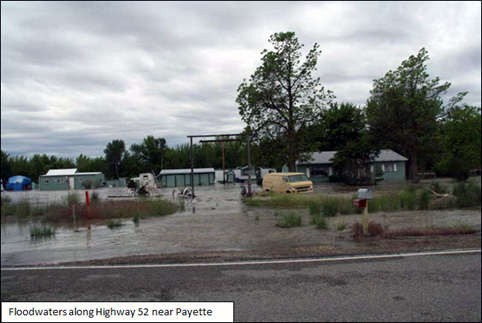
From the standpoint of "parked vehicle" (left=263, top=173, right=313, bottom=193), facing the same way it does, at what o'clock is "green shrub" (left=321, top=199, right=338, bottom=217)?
The green shrub is roughly at 1 o'clock from the parked vehicle.

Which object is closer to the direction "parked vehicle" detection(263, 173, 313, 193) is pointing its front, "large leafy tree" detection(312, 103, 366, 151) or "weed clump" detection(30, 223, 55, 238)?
the weed clump

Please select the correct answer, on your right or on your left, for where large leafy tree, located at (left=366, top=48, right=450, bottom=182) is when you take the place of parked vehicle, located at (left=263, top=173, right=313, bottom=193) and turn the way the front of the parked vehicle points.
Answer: on your left

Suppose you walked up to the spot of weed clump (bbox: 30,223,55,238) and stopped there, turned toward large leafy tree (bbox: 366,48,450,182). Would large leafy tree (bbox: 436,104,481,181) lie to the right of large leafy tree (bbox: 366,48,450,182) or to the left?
right

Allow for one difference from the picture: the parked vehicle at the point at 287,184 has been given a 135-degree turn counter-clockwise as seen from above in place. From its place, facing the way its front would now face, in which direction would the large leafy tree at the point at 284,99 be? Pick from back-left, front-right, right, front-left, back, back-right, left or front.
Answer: front

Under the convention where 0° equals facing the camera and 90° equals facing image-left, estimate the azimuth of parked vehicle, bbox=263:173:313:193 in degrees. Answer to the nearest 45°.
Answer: approximately 315°

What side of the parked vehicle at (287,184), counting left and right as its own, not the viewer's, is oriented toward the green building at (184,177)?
back

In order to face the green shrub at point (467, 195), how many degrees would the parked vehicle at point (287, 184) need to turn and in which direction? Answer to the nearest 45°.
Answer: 0° — it already faces it
